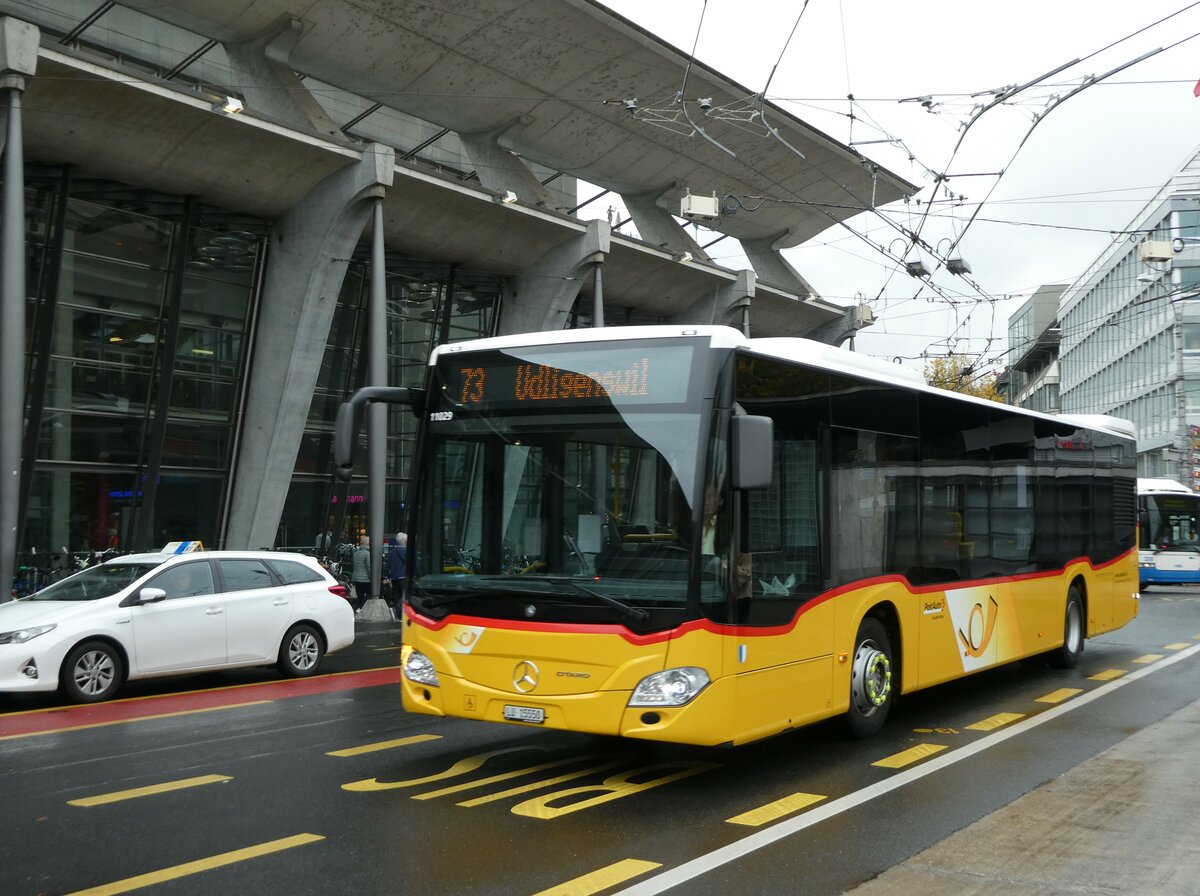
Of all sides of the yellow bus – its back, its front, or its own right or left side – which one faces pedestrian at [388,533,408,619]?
right

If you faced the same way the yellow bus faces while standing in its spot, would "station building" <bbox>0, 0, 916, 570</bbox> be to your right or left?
on your right

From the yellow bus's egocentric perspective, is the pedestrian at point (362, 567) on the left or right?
on its right

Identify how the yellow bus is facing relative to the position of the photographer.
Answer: facing the viewer and to the left of the viewer

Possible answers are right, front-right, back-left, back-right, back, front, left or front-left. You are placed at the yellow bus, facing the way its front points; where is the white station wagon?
right

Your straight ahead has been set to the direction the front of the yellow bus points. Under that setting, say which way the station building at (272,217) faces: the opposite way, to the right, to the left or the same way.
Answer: to the left

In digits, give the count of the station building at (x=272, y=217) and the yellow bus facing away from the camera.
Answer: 0

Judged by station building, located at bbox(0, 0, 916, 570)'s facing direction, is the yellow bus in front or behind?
in front
